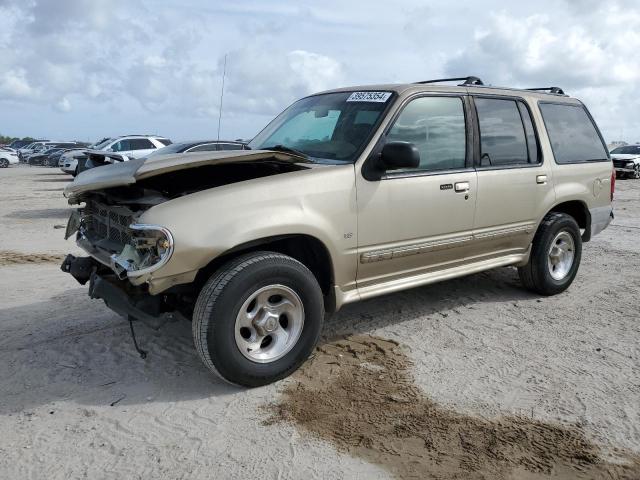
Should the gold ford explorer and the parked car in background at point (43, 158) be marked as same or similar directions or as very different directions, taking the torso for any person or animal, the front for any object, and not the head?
same or similar directions

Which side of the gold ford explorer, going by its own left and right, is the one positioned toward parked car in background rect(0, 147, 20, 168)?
right

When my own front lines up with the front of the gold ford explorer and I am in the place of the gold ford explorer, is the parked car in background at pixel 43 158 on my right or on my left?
on my right

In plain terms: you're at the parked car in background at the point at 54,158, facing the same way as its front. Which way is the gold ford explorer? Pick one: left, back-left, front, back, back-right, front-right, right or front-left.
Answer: front-left

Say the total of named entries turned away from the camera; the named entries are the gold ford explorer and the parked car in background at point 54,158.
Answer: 0

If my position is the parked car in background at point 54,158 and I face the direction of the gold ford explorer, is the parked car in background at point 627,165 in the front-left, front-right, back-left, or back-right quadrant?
front-left

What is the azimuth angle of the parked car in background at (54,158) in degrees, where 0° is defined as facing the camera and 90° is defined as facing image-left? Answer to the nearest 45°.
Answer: approximately 45°

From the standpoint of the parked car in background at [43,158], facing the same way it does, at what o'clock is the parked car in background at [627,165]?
the parked car in background at [627,165] is roughly at 9 o'clock from the parked car in background at [43,158].

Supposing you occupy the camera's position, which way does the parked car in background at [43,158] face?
facing the viewer and to the left of the viewer

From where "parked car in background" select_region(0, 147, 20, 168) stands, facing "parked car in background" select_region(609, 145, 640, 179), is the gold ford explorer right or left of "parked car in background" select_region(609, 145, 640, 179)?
right

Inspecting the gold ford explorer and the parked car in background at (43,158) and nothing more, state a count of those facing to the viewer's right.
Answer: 0
